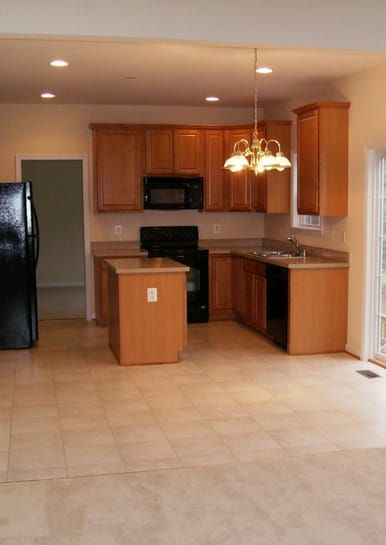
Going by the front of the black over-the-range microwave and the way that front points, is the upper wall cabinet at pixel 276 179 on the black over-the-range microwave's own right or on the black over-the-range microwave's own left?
on the black over-the-range microwave's own left

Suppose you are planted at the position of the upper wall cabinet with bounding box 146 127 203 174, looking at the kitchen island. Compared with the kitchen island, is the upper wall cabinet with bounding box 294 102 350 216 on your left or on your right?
left

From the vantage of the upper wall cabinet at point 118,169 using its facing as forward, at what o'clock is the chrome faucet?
The chrome faucet is roughly at 10 o'clock from the upper wall cabinet.

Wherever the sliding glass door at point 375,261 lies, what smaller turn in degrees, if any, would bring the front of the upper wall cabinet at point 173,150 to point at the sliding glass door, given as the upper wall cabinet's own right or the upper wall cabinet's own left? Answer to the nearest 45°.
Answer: approximately 45° to the upper wall cabinet's own left

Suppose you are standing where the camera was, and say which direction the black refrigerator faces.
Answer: facing to the right of the viewer
